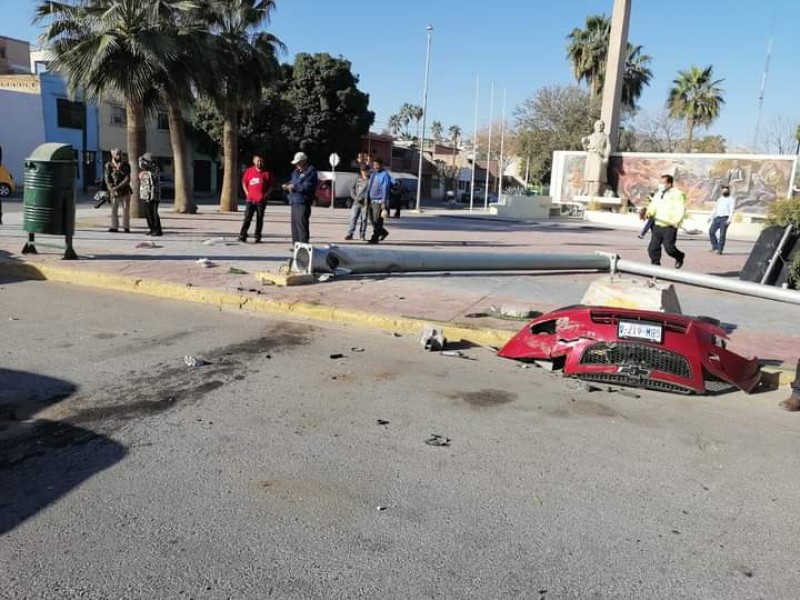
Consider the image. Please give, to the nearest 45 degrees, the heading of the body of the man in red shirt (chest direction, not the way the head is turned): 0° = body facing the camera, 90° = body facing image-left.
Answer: approximately 0°

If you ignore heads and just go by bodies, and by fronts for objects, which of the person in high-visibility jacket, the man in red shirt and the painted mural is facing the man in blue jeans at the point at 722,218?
the painted mural

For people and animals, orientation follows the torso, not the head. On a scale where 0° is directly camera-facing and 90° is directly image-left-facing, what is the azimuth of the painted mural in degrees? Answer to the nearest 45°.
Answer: approximately 0°

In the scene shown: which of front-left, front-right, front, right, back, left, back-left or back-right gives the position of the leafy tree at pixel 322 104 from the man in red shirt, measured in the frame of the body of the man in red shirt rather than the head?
back

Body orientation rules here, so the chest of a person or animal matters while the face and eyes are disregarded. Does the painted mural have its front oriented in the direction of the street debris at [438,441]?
yes

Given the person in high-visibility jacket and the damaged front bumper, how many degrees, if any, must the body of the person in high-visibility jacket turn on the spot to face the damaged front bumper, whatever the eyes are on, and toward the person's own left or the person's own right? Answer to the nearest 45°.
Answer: approximately 45° to the person's own left

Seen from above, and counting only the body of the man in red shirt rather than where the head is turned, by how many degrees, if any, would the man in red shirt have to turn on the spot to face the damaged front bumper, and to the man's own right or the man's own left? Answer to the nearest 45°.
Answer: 0° — they already face it

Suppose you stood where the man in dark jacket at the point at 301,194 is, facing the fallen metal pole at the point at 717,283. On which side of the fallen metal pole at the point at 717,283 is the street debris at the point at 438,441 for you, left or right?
right

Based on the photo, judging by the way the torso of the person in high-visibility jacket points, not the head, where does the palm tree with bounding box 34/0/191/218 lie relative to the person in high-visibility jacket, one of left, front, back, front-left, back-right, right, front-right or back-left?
front-right

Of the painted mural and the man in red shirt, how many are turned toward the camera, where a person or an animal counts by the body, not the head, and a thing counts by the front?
2

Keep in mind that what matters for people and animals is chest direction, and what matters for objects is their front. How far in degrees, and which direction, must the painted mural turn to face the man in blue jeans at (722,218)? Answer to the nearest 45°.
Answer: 0° — it already faces them

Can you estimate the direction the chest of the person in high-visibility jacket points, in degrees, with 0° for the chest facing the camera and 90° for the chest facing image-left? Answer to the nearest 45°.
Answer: approximately 45°

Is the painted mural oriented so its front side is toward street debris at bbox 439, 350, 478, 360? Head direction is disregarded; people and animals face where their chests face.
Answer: yes

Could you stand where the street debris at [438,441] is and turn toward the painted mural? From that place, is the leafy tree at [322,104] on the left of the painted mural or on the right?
left
